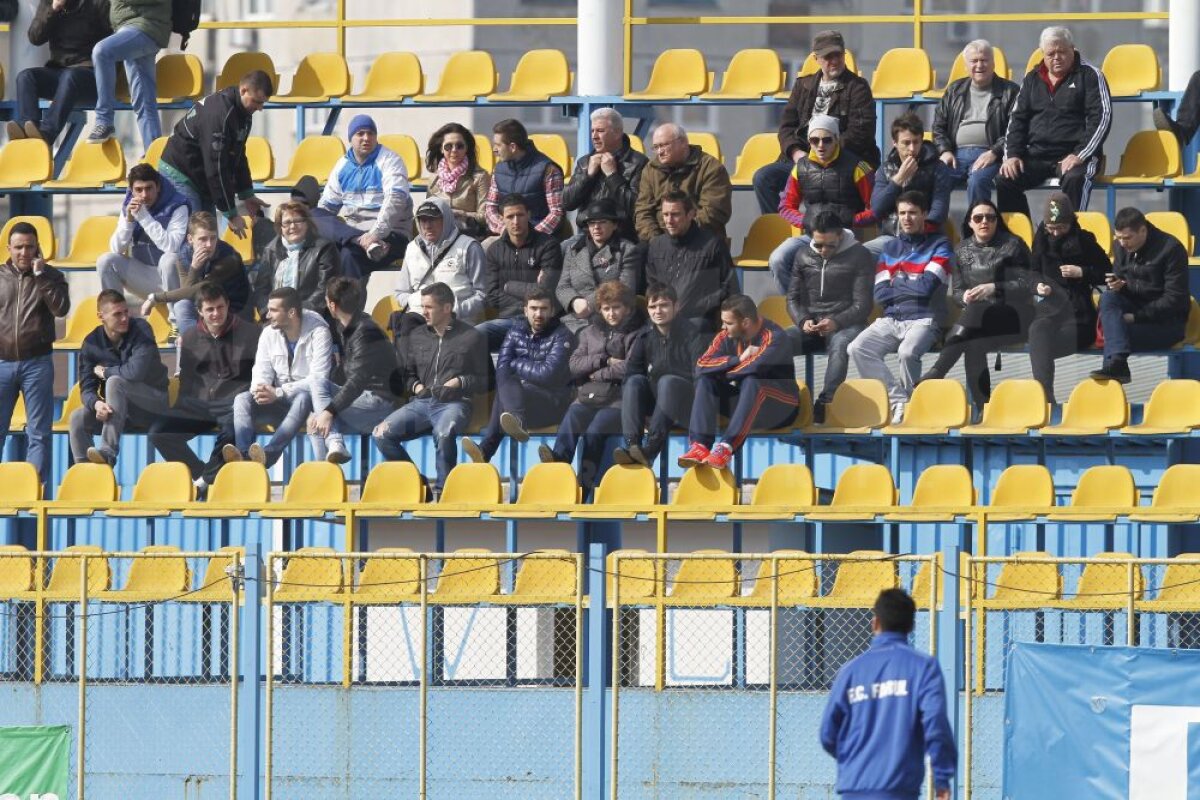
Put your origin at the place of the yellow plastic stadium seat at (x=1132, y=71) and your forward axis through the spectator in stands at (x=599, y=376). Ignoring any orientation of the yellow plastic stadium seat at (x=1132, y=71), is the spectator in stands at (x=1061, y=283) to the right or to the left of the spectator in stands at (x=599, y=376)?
left

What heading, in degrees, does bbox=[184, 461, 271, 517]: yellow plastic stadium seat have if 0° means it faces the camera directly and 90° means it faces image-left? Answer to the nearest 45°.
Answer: approximately 45°

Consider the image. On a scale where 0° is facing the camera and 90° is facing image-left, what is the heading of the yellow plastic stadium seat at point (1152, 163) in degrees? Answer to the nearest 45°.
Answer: approximately 45°

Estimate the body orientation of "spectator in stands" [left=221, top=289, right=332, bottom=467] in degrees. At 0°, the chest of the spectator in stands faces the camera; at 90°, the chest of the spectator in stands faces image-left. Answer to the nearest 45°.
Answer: approximately 45°

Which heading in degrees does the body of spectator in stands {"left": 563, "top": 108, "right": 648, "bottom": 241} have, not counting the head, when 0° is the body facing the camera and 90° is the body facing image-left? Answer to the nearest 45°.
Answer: approximately 45°

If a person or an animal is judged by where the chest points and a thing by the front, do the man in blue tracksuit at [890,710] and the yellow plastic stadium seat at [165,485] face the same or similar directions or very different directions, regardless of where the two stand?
very different directions

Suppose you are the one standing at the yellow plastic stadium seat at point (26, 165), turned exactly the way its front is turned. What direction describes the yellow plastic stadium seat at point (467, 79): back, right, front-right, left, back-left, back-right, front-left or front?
back-left

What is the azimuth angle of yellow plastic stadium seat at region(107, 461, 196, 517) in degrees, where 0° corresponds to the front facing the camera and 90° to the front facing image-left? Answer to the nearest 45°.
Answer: approximately 45°

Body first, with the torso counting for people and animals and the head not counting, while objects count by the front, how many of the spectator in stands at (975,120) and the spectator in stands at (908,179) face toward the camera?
2

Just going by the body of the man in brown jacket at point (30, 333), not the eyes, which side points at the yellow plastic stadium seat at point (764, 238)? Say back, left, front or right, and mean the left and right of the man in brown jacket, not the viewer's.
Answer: left
